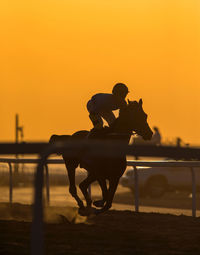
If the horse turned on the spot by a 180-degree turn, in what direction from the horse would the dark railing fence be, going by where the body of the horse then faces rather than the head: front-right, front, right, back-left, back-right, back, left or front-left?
left

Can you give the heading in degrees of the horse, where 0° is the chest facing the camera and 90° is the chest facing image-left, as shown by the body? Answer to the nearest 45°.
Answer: approximately 270°
